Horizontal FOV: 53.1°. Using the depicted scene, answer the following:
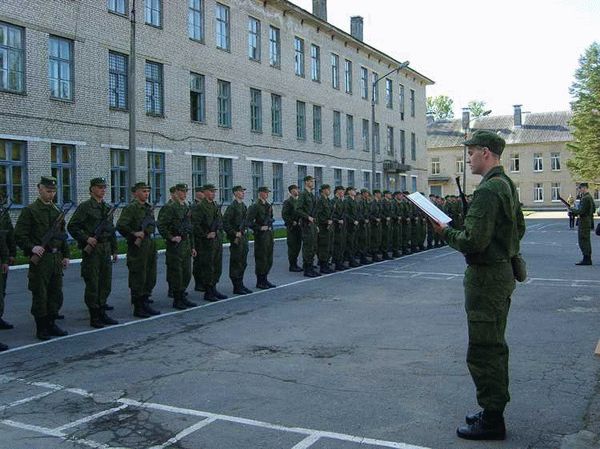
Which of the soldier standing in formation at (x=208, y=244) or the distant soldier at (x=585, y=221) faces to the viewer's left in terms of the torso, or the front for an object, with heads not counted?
the distant soldier

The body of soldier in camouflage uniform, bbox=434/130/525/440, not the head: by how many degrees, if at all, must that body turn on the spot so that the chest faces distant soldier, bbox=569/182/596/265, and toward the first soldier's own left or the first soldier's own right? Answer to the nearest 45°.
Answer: approximately 90° to the first soldier's own right

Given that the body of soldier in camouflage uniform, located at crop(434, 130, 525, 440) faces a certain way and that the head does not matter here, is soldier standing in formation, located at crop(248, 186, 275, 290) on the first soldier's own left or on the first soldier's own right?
on the first soldier's own right

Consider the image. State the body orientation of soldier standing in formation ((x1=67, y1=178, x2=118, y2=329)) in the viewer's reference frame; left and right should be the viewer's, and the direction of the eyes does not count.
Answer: facing the viewer and to the right of the viewer

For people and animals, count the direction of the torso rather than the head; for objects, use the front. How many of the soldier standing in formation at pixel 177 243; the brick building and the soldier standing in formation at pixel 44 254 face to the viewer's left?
0

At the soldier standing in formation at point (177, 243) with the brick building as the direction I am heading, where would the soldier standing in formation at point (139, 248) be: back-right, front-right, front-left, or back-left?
back-left

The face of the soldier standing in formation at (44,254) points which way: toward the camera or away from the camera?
toward the camera

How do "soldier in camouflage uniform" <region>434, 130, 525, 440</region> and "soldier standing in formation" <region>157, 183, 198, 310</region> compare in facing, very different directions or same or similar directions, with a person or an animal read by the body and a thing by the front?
very different directions

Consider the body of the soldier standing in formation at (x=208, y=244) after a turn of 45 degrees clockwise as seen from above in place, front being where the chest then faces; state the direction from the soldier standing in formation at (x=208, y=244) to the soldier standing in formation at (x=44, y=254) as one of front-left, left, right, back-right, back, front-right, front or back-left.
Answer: front-right

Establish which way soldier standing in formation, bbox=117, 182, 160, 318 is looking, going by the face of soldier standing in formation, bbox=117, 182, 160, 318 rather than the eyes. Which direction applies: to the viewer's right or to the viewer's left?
to the viewer's right

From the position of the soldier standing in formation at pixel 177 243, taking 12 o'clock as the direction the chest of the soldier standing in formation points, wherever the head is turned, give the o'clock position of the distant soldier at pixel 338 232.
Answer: The distant soldier is roughly at 9 o'clock from the soldier standing in formation.

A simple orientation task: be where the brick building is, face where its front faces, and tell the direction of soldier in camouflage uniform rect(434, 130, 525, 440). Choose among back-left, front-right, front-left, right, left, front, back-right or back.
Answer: front-right

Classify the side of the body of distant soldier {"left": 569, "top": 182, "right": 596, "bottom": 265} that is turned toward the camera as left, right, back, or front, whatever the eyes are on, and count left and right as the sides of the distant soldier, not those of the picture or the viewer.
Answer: left

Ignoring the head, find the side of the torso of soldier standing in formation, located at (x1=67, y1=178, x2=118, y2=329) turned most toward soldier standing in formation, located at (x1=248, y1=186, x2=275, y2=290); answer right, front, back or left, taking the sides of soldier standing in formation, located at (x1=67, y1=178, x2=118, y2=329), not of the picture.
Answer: left

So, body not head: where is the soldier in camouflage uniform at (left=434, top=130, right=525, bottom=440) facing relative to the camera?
to the viewer's left
